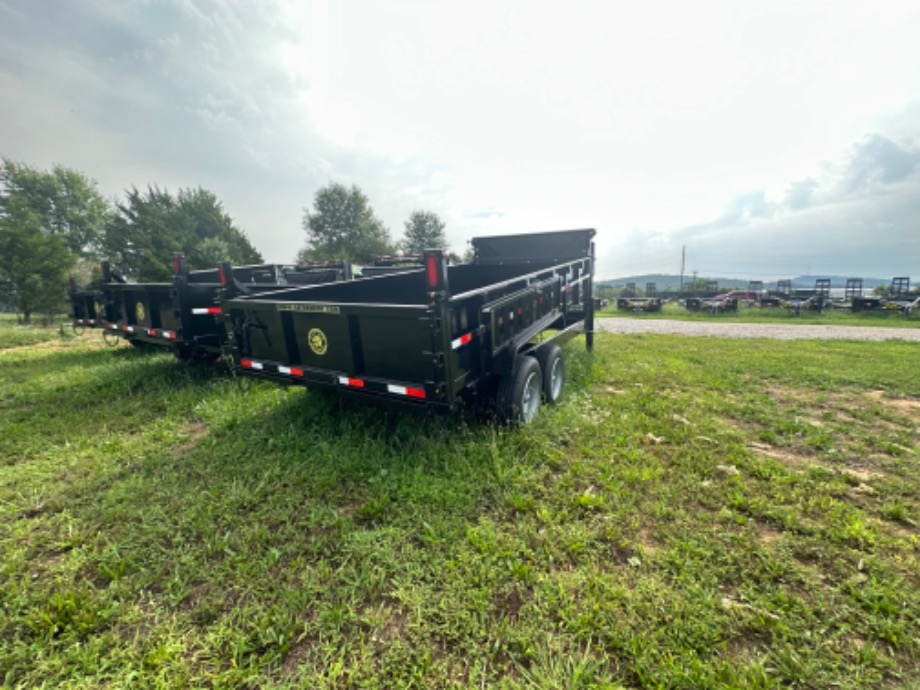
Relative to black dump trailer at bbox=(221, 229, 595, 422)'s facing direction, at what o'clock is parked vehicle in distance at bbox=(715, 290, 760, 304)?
The parked vehicle in distance is roughly at 12 o'clock from the black dump trailer.

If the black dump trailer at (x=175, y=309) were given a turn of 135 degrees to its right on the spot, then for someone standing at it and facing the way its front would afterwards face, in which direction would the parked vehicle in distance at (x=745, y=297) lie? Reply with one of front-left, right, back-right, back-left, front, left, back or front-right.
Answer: left

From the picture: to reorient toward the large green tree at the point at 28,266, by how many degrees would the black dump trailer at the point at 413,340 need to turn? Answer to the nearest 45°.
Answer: approximately 90° to its left

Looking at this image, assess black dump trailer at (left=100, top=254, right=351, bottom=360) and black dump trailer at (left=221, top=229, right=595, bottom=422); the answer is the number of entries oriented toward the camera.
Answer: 0

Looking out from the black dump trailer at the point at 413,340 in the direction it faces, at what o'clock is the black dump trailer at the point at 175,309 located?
the black dump trailer at the point at 175,309 is roughly at 9 o'clock from the black dump trailer at the point at 413,340.

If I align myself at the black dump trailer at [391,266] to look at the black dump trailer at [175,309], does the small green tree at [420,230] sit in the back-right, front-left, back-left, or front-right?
back-right

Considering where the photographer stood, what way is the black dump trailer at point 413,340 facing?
facing away from the viewer and to the right of the viewer

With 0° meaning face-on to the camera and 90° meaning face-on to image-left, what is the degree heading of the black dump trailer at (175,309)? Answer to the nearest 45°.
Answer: approximately 225°

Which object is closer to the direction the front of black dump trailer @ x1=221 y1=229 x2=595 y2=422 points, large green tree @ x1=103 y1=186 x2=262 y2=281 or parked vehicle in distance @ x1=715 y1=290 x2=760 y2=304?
the parked vehicle in distance

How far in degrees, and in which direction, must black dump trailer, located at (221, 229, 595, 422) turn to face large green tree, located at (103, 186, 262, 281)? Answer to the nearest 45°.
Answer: approximately 90° to its left

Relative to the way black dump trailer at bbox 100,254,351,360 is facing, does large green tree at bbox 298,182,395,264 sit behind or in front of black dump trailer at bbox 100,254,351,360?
in front

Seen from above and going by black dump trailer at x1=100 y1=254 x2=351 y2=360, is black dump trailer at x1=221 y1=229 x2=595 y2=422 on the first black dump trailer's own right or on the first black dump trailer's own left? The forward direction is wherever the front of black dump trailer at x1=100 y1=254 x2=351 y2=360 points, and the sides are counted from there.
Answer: on the first black dump trailer's own right

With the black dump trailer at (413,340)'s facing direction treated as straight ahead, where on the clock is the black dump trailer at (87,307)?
the black dump trailer at (87,307) is roughly at 9 o'clock from the black dump trailer at (413,340).

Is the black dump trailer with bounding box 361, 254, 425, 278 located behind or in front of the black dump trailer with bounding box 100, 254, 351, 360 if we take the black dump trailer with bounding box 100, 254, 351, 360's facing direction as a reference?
in front
